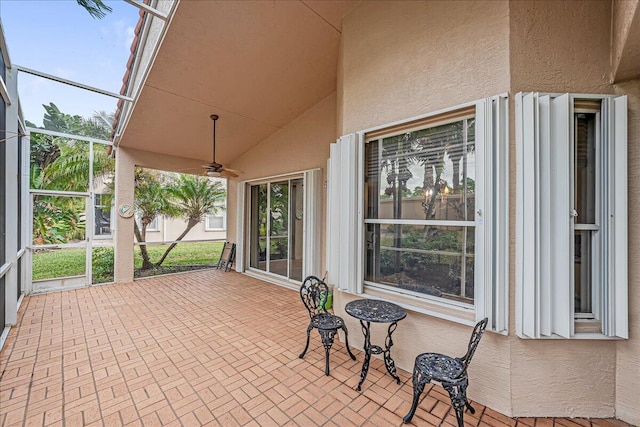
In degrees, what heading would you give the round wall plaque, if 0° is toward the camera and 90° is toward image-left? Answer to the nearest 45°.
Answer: approximately 0°

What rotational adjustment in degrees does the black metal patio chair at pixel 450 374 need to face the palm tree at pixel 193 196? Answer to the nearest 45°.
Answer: approximately 45° to its right

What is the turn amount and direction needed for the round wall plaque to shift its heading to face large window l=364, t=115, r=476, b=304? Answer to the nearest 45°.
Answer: approximately 45° to its left

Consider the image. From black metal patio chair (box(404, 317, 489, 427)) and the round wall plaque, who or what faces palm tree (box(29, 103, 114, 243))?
the black metal patio chair

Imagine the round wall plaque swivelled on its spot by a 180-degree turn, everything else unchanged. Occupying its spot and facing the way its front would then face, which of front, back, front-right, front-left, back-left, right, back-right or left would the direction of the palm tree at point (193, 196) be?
front-right

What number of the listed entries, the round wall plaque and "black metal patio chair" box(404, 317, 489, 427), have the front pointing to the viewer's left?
1

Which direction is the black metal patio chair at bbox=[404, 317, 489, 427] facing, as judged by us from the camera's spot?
facing to the left of the viewer

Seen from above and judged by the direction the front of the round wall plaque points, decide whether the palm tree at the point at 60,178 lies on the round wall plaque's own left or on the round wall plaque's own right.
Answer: on the round wall plaque's own right
